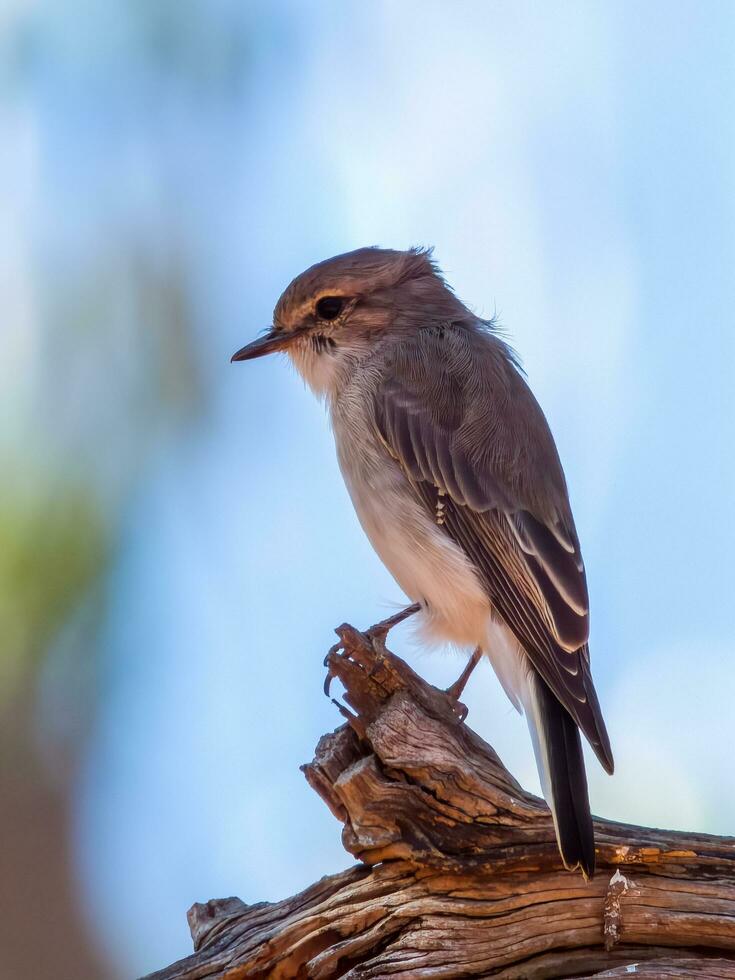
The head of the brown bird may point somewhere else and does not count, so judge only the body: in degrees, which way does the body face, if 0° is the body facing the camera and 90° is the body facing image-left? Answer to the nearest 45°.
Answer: approximately 90°
